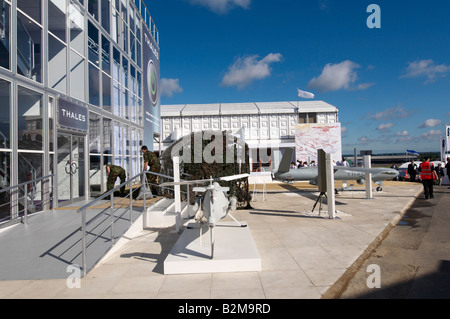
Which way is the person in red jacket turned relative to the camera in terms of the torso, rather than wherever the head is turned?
away from the camera

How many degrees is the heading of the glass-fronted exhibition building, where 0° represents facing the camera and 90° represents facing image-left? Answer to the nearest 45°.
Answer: approximately 315°

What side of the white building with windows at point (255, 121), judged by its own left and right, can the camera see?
front

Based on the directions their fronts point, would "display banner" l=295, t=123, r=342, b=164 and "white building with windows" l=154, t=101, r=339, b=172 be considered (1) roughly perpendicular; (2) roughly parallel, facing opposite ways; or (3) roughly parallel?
roughly parallel

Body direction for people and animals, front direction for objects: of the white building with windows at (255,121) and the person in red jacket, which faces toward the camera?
the white building with windows

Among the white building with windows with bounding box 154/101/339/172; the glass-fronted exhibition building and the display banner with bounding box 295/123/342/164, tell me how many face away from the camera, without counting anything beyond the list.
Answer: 0

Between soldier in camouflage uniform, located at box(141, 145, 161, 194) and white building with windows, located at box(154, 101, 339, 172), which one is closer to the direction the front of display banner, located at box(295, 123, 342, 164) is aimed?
the soldier in camouflage uniform

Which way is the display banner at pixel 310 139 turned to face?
toward the camera

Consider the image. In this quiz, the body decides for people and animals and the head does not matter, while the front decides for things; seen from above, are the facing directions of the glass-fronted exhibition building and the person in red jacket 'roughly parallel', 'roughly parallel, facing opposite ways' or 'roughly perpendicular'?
roughly perpendicular

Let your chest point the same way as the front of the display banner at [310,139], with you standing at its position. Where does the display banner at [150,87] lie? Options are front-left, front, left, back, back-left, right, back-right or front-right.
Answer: front-right

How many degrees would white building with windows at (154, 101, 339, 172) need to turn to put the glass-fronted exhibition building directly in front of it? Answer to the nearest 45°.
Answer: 0° — it already faces it

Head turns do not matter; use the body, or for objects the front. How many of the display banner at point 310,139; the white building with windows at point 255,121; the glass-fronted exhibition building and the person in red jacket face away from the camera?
1

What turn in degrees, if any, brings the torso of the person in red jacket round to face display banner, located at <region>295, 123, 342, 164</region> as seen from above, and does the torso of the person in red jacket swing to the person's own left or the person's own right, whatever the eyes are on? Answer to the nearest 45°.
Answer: approximately 45° to the person's own left

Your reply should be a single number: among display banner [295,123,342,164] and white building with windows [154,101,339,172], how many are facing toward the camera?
2

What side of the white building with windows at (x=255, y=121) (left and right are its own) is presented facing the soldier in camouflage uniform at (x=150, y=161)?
front

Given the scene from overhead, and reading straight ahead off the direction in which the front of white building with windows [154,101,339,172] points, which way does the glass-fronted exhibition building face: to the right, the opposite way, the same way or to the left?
to the left
